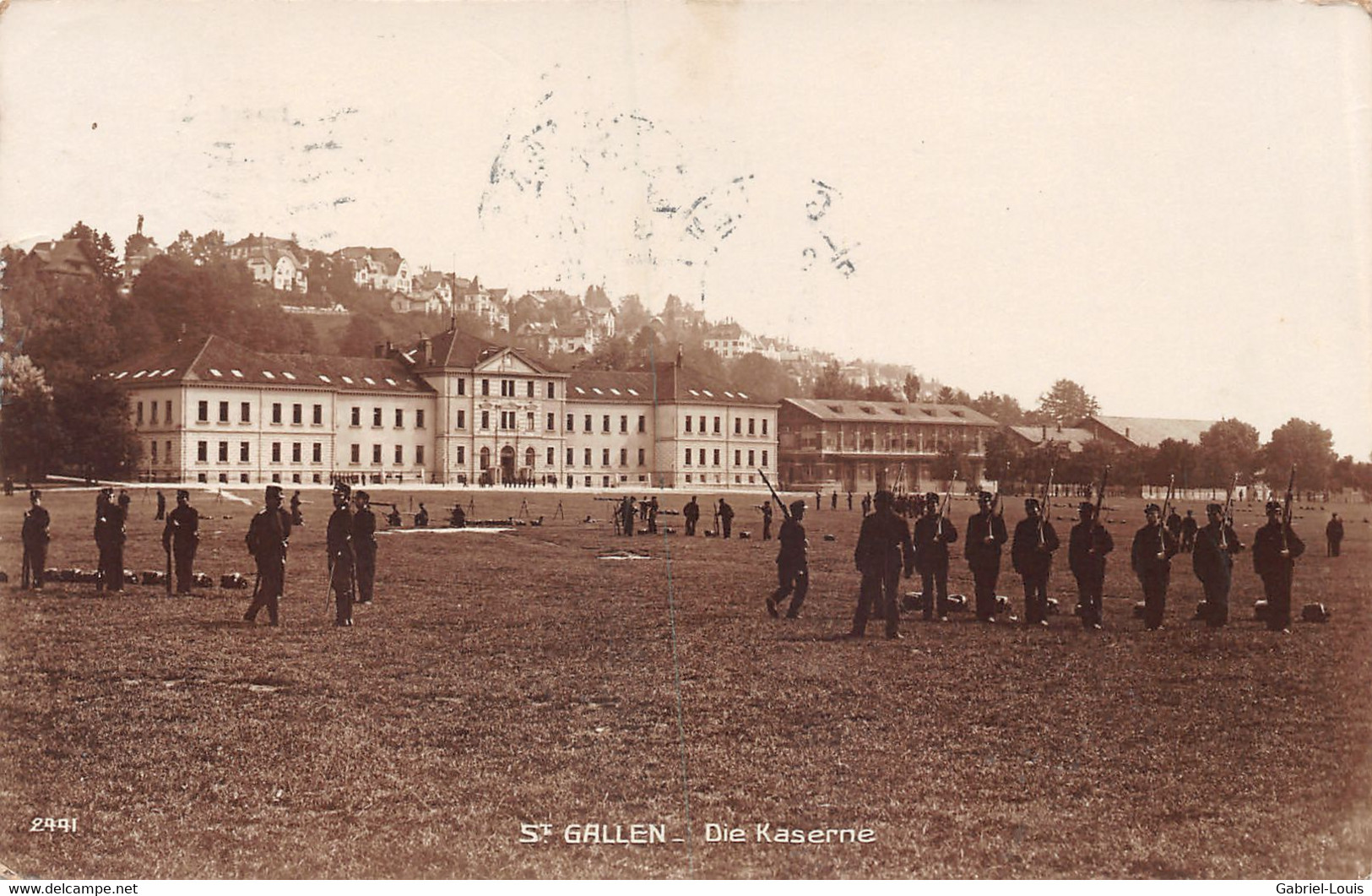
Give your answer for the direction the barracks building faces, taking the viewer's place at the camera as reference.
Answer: facing the viewer and to the right of the viewer

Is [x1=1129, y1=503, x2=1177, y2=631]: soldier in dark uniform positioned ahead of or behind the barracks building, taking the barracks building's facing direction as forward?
ahead

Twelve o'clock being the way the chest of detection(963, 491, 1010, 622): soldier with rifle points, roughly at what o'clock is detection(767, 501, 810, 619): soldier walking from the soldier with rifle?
The soldier walking is roughly at 2 o'clock from the soldier with rifle.

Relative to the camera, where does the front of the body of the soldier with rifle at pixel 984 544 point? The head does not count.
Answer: toward the camera

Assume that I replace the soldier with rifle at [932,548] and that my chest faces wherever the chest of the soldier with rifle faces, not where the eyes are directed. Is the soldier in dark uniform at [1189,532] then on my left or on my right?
on my left

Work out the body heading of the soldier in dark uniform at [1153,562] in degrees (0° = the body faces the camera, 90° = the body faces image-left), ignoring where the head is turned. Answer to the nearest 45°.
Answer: approximately 0°

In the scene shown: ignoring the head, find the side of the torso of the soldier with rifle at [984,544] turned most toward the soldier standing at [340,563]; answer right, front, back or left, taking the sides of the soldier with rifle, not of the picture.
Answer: right

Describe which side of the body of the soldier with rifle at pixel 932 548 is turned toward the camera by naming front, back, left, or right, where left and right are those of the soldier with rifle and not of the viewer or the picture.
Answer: front
